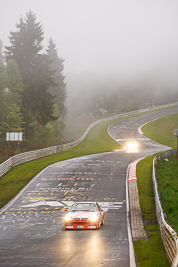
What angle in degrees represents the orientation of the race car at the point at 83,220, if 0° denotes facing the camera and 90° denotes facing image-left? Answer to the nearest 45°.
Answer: approximately 0°
